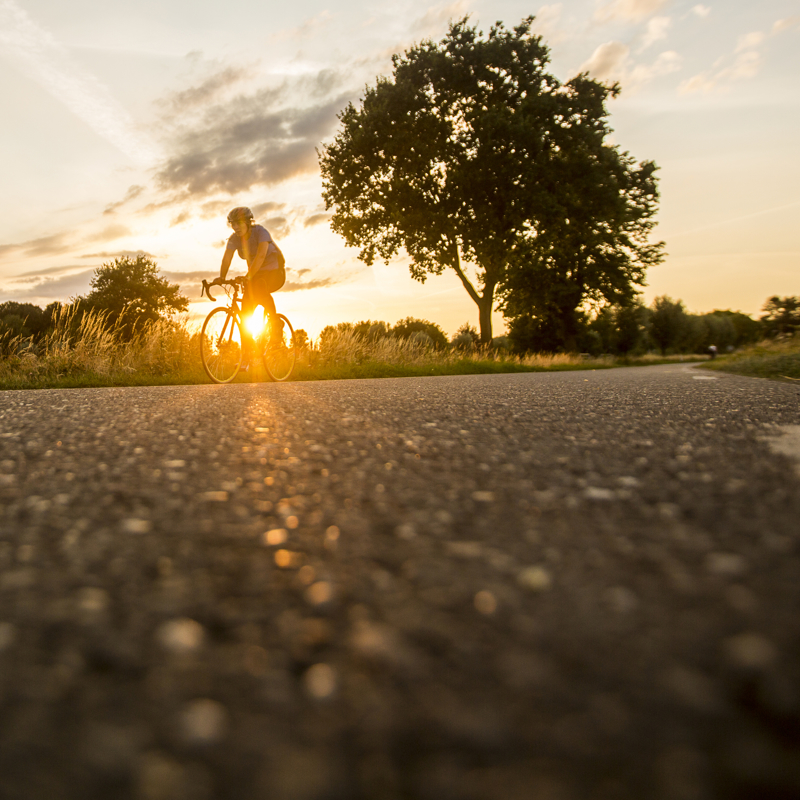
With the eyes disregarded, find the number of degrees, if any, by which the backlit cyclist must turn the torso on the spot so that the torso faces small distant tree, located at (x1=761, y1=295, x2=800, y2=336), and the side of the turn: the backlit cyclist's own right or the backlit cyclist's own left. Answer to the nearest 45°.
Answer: approximately 135° to the backlit cyclist's own left

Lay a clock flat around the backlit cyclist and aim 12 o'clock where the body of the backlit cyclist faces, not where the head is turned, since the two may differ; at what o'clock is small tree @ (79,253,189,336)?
The small tree is roughly at 4 o'clock from the backlit cyclist.

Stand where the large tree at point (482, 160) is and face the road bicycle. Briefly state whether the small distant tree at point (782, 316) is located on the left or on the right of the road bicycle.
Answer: left

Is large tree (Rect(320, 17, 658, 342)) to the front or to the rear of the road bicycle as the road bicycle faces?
to the rear

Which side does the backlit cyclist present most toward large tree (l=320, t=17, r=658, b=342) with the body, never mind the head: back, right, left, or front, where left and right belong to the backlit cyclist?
back

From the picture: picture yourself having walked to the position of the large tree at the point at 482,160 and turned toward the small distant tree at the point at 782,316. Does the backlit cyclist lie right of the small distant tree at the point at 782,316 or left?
right

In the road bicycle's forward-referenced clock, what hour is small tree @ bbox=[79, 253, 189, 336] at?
The small tree is roughly at 4 o'clock from the road bicycle.

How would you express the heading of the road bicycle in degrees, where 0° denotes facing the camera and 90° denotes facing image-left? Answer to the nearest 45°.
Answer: approximately 45°

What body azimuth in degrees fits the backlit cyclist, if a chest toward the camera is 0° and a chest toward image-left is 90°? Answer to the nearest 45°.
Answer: approximately 45°

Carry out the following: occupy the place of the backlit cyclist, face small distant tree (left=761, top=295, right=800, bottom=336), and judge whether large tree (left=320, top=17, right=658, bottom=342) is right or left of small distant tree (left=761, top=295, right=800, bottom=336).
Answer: left
